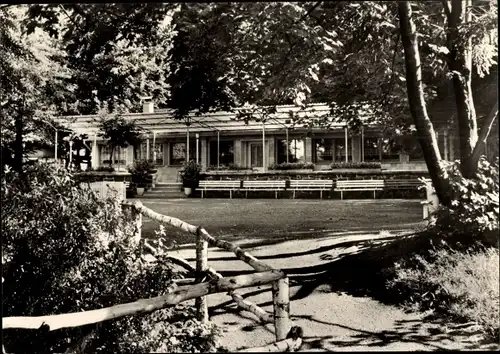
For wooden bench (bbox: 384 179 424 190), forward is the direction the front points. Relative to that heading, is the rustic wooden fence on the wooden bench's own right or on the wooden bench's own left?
on the wooden bench's own right

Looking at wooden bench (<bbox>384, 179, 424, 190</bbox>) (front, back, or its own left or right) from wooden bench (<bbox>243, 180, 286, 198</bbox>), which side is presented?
right

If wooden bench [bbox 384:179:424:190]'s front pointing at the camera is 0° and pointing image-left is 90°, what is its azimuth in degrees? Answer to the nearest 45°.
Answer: approximately 0°

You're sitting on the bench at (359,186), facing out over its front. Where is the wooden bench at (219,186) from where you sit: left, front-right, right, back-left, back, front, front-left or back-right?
right

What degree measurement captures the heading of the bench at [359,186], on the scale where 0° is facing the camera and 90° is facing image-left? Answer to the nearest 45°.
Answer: approximately 0°
